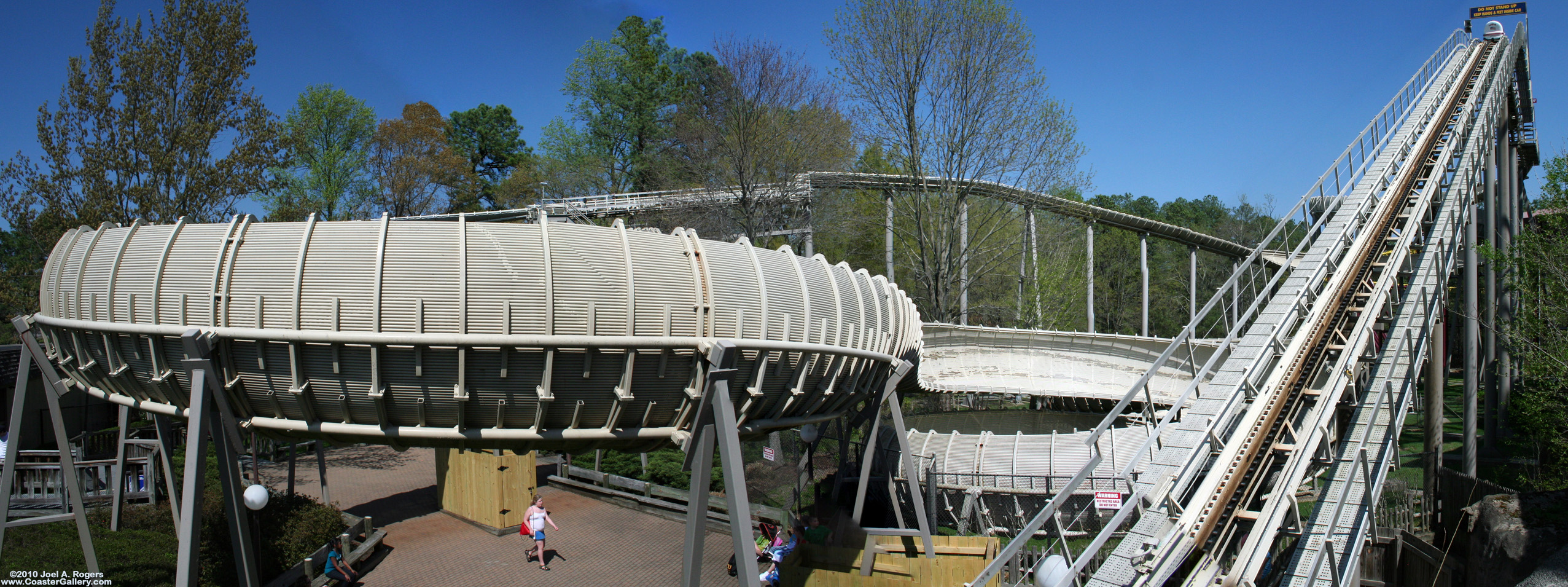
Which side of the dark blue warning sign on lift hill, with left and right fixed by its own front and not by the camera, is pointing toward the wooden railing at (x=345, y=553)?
front

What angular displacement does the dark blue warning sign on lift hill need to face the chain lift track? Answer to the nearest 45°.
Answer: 0° — it already faces it

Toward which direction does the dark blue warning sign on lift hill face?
toward the camera

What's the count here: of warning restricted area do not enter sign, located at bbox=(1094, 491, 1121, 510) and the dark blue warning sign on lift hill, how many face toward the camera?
2

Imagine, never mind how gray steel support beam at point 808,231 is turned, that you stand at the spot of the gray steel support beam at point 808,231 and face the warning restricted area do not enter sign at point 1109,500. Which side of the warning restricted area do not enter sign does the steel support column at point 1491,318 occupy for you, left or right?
left

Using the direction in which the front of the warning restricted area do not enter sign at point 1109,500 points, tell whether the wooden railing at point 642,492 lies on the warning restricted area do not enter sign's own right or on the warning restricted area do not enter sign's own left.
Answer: on the warning restricted area do not enter sign's own right

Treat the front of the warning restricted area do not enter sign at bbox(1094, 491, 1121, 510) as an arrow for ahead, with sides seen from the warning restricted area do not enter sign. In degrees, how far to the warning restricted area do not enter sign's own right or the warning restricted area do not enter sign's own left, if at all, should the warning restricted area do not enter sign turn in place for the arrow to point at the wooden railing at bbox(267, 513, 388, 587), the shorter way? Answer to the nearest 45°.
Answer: approximately 90° to the warning restricted area do not enter sign's own right

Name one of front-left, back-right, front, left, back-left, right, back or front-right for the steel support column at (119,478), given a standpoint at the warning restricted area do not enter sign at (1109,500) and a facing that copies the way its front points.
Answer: right

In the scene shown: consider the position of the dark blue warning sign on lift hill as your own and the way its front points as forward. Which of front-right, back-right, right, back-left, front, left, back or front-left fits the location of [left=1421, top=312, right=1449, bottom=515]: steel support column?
front

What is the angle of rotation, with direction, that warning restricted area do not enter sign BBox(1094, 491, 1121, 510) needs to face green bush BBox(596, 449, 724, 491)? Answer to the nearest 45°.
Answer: approximately 135° to its right

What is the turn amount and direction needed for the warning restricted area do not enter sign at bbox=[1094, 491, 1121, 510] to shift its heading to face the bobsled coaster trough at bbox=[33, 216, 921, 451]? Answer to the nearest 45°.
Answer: approximately 45° to its right

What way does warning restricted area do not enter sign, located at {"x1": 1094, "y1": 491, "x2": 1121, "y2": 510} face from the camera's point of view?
toward the camera

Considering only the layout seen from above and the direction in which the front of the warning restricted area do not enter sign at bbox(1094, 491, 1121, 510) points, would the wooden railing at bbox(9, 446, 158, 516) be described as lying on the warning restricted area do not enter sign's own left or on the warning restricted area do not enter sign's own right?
on the warning restricted area do not enter sign's own right

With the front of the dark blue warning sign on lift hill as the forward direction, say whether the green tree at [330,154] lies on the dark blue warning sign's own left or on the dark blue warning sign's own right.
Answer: on the dark blue warning sign's own right

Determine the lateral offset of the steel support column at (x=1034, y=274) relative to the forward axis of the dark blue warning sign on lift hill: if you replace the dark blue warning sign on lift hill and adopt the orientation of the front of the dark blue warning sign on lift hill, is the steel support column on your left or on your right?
on your right

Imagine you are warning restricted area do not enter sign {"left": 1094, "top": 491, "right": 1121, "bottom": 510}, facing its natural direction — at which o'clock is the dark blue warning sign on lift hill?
The dark blue warning sign on lift hill is roughly at 7 o'clock from the warning restricted area do not enter sign.

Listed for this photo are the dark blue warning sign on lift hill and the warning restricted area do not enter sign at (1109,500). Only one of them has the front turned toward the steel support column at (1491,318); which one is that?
the dark blue warning sign on lift hill
